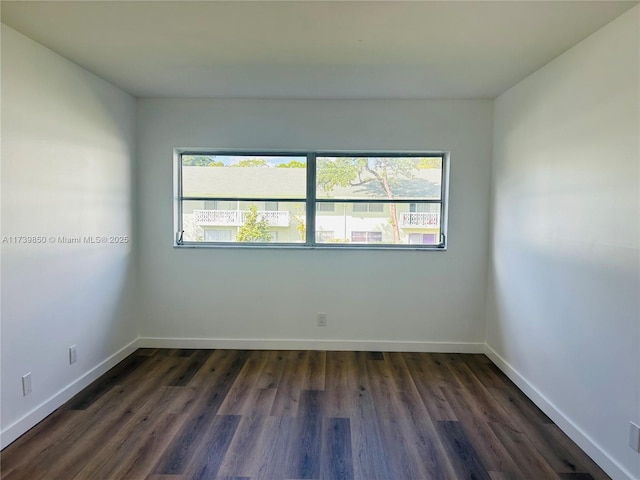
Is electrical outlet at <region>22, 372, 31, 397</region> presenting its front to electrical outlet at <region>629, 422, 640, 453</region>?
yes

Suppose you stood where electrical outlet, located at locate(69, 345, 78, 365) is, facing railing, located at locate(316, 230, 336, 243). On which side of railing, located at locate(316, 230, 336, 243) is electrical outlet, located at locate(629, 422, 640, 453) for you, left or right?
right

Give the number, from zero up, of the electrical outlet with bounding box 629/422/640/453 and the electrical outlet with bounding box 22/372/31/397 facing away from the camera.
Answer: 0

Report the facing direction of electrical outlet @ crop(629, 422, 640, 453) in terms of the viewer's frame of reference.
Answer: facing the viewer and to the left of the viewer

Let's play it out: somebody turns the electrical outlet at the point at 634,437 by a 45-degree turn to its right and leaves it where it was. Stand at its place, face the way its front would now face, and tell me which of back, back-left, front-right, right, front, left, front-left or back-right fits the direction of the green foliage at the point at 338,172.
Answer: front

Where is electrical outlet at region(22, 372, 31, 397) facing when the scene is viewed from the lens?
facing the viewer and to the right of the viewer

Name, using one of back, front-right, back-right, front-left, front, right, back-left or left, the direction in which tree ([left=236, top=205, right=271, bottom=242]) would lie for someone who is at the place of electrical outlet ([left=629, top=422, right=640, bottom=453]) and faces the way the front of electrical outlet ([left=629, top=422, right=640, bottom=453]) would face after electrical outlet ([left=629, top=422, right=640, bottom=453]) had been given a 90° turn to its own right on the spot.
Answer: front-left

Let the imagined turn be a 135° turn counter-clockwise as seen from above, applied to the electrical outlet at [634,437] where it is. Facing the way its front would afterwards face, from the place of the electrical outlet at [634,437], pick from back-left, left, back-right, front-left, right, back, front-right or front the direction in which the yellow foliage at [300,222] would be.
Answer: back

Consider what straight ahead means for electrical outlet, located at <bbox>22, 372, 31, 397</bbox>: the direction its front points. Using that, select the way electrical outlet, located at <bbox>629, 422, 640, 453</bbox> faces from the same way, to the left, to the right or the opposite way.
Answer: the opposite way

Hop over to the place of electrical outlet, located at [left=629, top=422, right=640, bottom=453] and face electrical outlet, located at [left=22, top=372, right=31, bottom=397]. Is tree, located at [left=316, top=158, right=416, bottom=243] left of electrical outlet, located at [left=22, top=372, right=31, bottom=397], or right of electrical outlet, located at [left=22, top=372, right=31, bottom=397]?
right

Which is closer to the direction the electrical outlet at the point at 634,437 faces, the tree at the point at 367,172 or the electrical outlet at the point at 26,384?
the electrical outlet

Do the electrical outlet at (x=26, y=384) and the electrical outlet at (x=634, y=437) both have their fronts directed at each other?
yes

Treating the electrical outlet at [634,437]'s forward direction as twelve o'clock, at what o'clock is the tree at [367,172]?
The tree is roughly at 2 o'clock from the electrical outlet.

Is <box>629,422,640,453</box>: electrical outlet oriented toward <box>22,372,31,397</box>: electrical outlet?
yes
